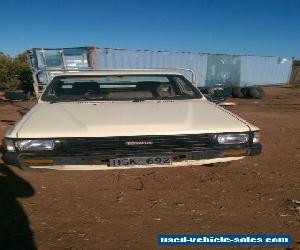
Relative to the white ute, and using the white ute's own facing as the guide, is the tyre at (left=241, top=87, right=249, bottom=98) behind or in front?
behind

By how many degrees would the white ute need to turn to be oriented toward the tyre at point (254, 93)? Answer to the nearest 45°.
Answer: approximately 135° to its left

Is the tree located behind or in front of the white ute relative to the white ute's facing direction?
behind

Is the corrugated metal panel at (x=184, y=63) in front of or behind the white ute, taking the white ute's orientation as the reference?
behind

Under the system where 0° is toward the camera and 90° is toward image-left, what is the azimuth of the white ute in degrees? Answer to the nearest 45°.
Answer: approximately 0°
